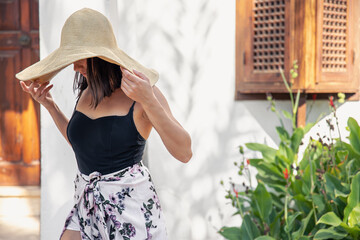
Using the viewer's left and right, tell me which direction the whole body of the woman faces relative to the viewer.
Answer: facing the viewer and to the left of the viewer

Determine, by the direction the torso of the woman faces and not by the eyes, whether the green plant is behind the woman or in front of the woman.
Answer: behind

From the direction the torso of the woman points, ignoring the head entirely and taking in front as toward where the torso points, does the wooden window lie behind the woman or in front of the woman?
behind

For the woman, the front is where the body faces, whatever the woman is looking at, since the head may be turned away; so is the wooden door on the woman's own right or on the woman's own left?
on the woman's own right
